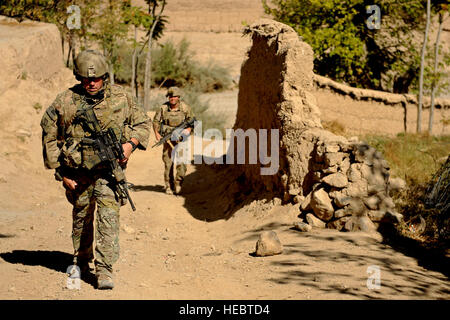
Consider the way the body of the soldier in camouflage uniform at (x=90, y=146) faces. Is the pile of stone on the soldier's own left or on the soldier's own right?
on the soldier's own left

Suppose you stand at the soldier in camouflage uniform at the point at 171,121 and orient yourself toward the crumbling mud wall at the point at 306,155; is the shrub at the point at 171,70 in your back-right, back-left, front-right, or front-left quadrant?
back-left

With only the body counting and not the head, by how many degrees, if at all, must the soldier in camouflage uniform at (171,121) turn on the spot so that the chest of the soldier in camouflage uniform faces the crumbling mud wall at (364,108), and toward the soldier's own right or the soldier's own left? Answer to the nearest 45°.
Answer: approximately 135° to the soldier's own left

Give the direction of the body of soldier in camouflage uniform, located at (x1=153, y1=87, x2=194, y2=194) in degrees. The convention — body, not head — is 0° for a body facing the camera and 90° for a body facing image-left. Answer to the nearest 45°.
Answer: approximately 0°

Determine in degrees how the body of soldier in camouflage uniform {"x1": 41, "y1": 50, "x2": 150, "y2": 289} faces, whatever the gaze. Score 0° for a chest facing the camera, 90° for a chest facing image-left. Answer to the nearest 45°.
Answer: approximately 0°

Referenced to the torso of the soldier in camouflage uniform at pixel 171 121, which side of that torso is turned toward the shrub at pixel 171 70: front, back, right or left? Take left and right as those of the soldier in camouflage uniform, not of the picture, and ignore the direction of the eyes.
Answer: back

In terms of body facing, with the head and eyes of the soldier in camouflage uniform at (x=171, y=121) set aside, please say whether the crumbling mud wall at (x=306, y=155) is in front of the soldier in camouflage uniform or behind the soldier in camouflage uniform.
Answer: in front

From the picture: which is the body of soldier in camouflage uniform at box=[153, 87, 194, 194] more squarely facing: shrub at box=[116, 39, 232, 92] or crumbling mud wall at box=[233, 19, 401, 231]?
the crumbling mud wall

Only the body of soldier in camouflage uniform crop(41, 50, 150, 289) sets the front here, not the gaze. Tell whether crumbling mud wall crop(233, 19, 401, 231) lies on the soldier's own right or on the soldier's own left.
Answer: on the soldier's own left

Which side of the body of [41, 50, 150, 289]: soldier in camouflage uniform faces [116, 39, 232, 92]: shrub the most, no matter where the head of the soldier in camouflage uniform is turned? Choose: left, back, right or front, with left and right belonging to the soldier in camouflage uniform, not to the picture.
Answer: back
